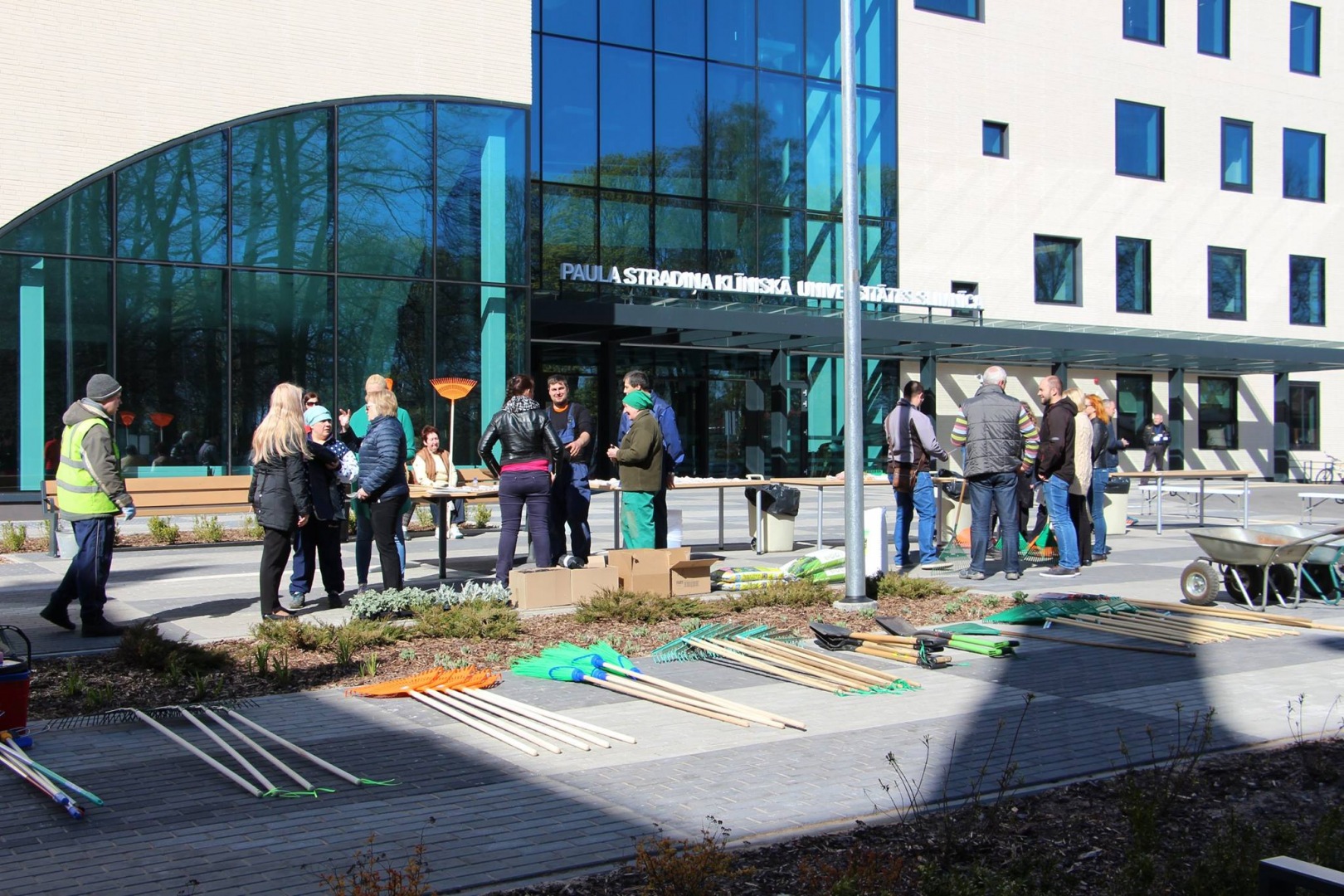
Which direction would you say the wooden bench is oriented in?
toward the camera

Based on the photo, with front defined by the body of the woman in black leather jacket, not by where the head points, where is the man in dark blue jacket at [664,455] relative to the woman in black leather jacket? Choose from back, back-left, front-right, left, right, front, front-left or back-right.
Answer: front-right

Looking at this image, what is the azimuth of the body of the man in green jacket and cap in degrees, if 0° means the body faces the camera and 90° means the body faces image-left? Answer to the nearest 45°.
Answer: approximately 90°

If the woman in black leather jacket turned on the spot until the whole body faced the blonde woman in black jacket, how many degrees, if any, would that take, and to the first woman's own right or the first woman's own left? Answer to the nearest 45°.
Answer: approximately 90° to the first woman's own left

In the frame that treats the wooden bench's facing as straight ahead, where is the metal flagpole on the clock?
The metal flagpole is roughly at 11 o'clock from the wooden bench.

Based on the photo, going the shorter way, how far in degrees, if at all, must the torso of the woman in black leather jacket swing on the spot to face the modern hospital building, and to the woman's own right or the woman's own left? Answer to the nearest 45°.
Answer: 0° — they already face it

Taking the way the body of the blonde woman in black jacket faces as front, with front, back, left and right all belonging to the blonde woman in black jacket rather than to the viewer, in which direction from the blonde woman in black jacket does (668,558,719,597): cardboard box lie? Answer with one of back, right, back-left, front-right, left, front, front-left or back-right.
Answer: front-right

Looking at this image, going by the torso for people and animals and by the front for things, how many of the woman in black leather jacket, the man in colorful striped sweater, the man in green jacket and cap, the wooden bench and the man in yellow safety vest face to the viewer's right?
1

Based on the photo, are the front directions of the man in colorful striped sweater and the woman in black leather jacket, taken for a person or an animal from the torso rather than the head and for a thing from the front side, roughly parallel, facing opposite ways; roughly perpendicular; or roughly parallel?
roughly parallel

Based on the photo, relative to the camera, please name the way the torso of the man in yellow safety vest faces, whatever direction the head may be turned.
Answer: to the viewer's right

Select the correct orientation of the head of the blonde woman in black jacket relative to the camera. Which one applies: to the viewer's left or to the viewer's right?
to the viewer's right

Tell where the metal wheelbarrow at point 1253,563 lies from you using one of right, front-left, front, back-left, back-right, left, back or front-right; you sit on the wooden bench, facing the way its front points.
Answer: front-left

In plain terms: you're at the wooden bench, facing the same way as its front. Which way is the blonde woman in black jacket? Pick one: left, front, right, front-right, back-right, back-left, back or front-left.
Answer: front

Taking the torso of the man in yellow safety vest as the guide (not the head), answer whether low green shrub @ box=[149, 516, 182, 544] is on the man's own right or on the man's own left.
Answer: on the man's own left

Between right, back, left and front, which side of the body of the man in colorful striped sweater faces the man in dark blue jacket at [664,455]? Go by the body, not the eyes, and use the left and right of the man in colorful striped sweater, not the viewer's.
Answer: left

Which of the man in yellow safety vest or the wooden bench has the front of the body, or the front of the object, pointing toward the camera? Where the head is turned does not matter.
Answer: the wooden bench

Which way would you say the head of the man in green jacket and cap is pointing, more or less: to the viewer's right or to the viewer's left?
to the viewer's left
